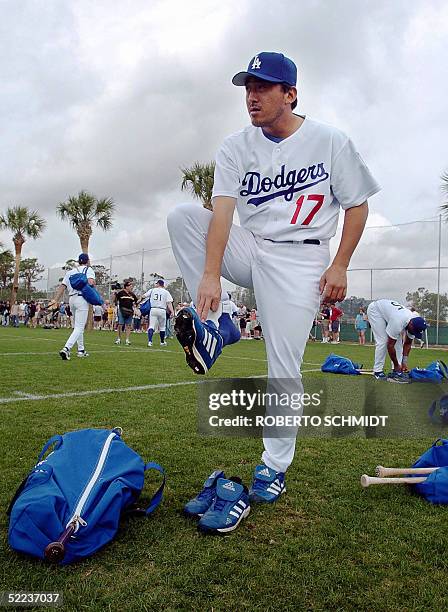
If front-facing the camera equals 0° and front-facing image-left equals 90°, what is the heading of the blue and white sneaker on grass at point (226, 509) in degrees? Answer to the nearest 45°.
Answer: approximately 45°

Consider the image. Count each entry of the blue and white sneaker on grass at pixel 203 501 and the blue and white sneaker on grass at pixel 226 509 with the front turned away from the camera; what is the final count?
0

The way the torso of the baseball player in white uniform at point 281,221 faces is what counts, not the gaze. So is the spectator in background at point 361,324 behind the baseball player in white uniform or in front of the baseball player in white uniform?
behind

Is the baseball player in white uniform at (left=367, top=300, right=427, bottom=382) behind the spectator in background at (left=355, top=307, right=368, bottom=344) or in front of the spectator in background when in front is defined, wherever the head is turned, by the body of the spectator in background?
in front

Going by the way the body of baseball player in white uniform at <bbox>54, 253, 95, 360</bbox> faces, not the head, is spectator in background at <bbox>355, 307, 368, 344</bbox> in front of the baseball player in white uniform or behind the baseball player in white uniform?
in front

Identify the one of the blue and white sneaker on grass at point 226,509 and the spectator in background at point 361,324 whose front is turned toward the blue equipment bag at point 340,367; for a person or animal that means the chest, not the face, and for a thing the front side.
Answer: the spectator in background
